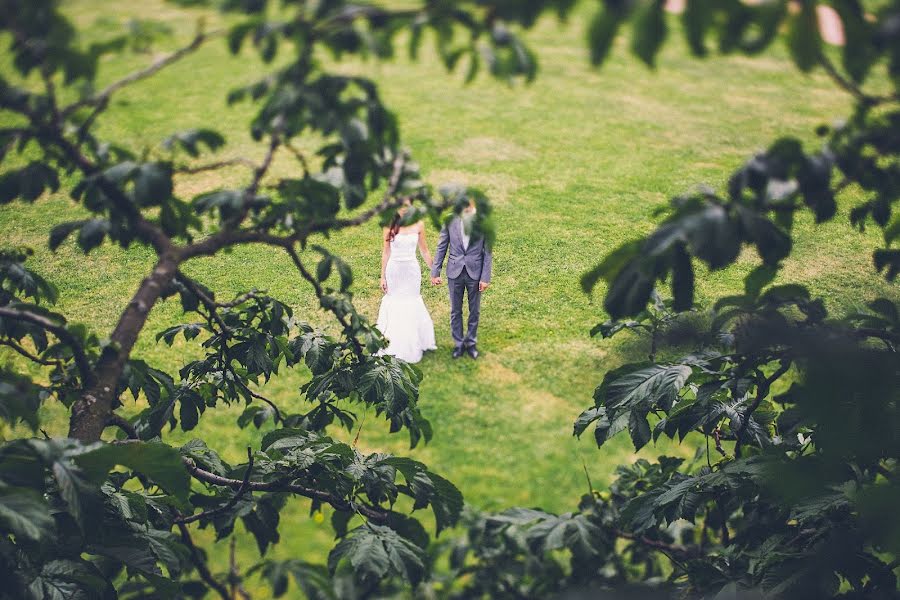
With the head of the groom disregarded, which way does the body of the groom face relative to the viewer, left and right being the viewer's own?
facing the viewer

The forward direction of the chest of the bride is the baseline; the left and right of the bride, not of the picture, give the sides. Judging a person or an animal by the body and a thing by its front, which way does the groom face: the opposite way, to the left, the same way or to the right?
the same way

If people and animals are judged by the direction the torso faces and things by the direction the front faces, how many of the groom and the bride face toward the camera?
2
